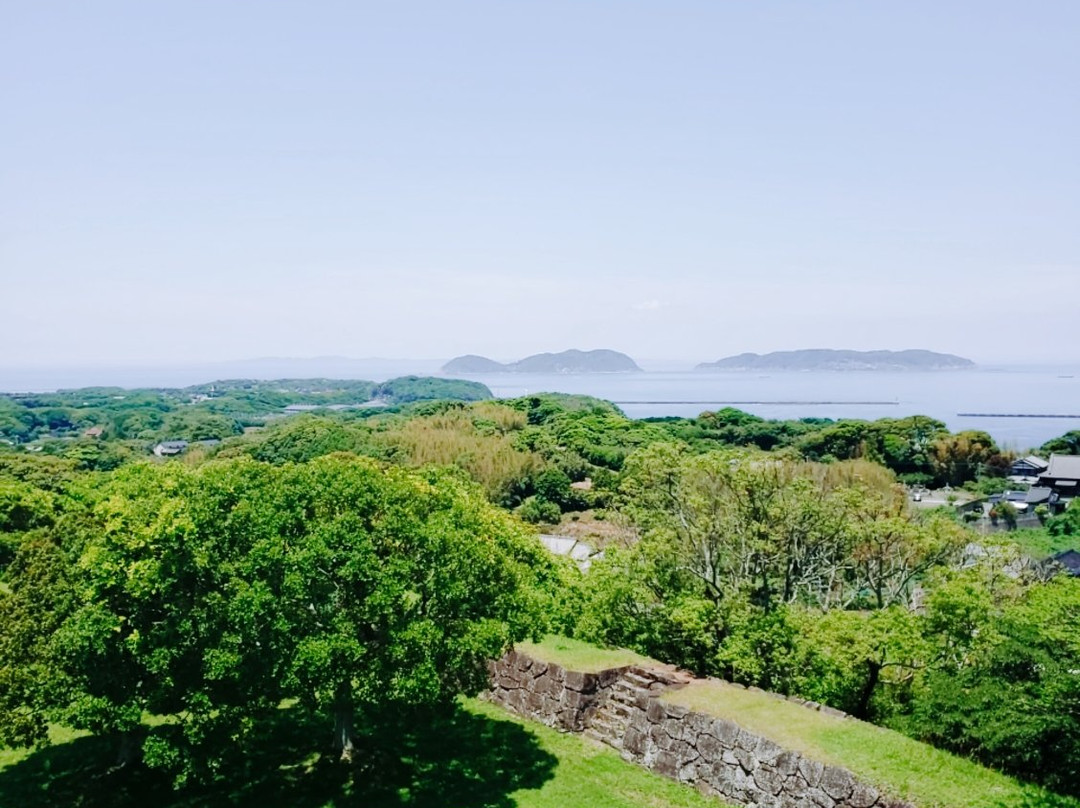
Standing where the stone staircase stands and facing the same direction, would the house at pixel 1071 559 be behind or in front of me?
behind

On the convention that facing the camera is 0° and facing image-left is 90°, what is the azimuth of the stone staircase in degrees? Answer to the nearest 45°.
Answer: approximately 45°

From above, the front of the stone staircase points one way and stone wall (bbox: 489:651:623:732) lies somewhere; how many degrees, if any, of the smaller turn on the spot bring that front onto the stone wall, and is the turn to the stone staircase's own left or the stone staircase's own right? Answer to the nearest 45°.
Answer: approximately 90° to the stone staircase's own right

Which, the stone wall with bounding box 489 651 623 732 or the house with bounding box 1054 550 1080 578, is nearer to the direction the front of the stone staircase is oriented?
the stone wall

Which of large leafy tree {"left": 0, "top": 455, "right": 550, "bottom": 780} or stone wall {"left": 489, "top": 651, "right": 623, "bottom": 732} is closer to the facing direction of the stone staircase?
the large leafy tree

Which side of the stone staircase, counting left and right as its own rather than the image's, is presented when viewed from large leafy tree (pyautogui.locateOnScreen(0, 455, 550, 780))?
front
